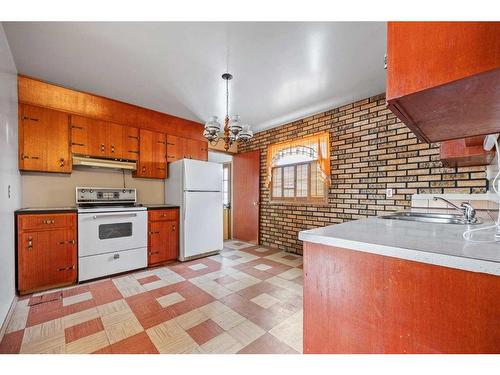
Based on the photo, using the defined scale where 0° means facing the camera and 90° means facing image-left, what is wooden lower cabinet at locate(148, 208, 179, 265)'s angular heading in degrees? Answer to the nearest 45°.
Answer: approximately 315°

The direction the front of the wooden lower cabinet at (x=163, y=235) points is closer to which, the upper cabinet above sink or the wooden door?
the upper cabinet above sink

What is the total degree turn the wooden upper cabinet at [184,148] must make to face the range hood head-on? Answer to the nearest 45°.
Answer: approximately 90° to its right

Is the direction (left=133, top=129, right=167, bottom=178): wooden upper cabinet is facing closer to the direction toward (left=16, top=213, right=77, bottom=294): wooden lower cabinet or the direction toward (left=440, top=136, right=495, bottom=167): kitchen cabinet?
the kitchen cabinet

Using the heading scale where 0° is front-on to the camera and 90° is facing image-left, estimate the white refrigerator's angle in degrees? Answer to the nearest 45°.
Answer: approximately 315°
